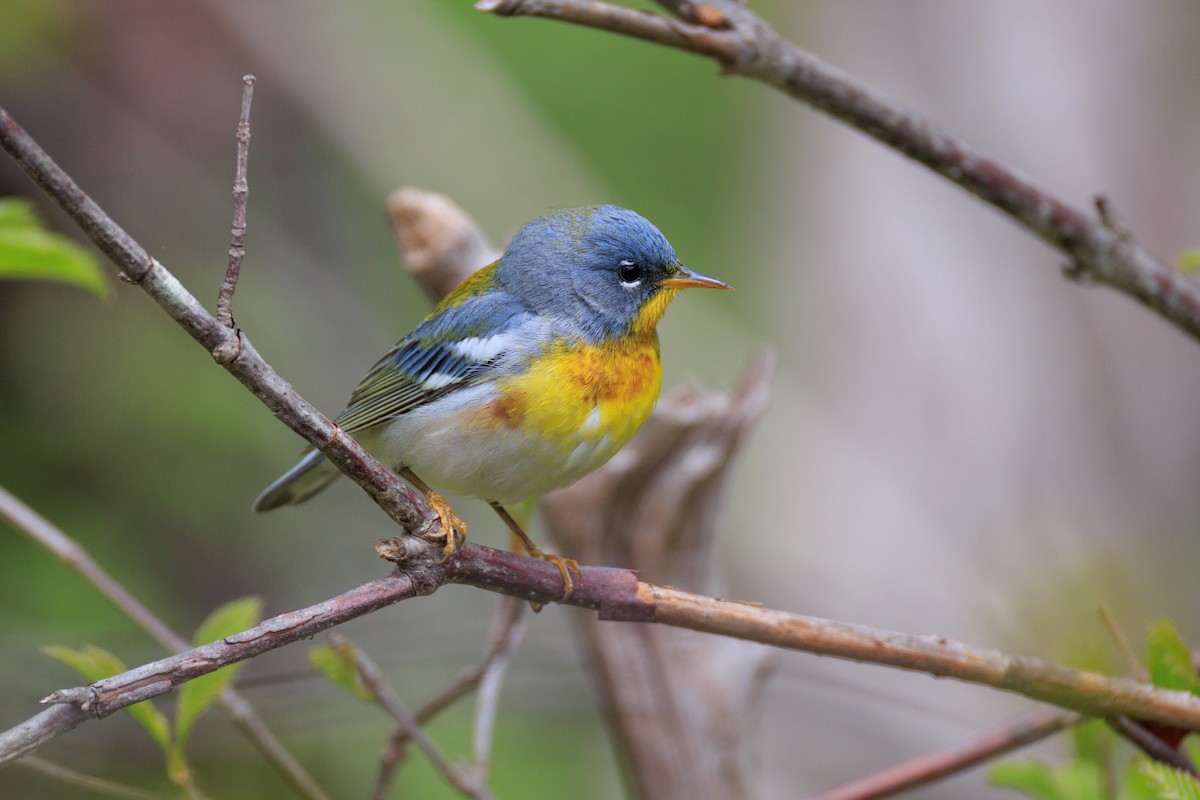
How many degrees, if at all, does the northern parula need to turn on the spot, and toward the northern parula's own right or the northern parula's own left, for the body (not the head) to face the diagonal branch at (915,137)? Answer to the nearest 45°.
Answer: approximately 45° to the northern parula's own left

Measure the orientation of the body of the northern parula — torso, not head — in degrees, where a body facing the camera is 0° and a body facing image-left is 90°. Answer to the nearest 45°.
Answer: approximately 270°

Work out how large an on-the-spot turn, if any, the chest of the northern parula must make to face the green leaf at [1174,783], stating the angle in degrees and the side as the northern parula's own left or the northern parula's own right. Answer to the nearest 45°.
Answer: approximately 45° to the northern parula's own right
